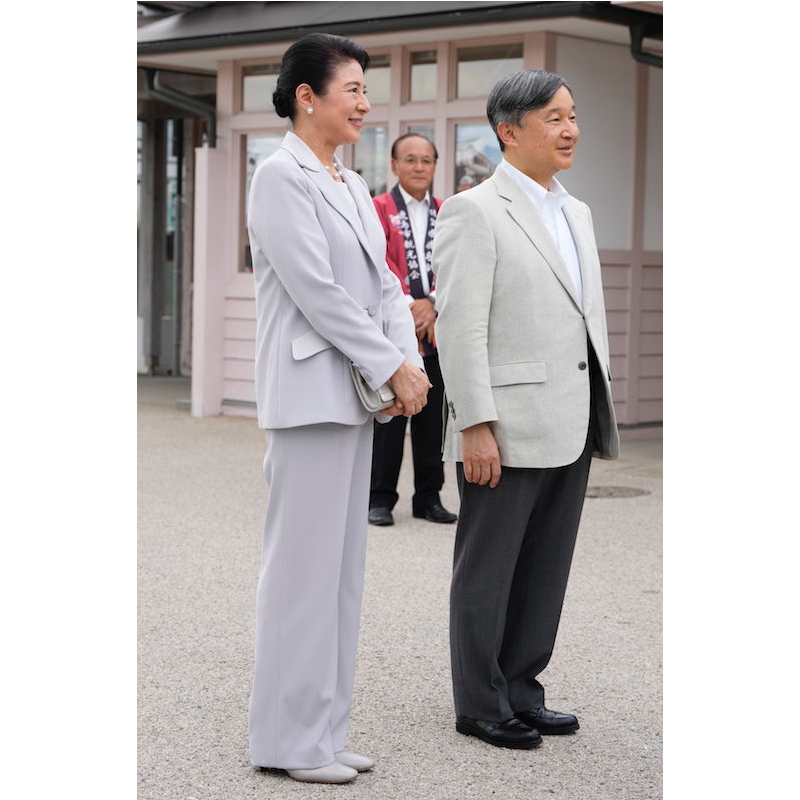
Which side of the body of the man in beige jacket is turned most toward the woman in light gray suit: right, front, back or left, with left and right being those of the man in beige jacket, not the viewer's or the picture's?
right

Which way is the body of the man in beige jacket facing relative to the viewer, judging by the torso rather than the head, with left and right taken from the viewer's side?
facing the viewer and to the right of the viewer
